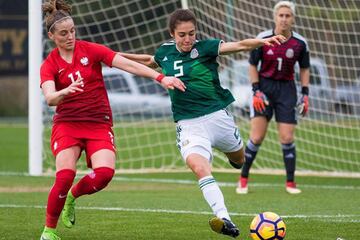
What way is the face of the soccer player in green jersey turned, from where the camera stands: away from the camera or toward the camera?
toward the camera

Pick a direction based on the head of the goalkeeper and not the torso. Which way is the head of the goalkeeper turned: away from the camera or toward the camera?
toward the camera

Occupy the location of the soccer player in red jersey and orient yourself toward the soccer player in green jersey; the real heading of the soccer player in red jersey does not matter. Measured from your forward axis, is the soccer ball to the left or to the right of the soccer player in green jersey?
right

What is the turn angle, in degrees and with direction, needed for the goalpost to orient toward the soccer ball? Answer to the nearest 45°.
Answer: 0° — it already faces it

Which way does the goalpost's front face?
toward the camera

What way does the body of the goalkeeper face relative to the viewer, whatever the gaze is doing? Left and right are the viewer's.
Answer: facing the viewer

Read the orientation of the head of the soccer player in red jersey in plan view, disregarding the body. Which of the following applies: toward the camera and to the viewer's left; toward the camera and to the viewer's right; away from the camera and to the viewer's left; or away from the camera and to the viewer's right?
toward the camera and to the viewer's right

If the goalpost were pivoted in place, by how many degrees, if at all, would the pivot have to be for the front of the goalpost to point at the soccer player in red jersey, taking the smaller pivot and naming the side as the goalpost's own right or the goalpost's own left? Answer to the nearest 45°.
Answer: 0° — it already faces them

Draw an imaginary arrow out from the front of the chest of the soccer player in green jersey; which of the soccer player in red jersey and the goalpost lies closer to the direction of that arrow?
the soccer player in red jersey
